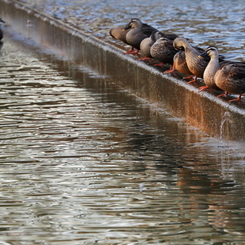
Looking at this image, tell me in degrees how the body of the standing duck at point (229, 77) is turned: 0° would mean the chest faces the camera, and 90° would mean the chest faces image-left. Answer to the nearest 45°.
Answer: approximately 90°

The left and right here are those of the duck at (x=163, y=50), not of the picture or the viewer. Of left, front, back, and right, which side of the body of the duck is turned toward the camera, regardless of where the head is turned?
left

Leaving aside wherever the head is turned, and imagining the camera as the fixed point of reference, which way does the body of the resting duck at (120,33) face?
to the viewer's left

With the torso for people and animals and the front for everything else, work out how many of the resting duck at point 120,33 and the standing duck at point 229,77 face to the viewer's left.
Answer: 2

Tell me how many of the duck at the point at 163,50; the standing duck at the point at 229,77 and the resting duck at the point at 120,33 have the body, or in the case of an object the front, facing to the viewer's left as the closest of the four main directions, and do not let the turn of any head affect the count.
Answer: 3

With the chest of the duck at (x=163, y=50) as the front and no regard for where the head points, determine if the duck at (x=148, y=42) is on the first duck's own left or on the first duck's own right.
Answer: on the first duck's own right
